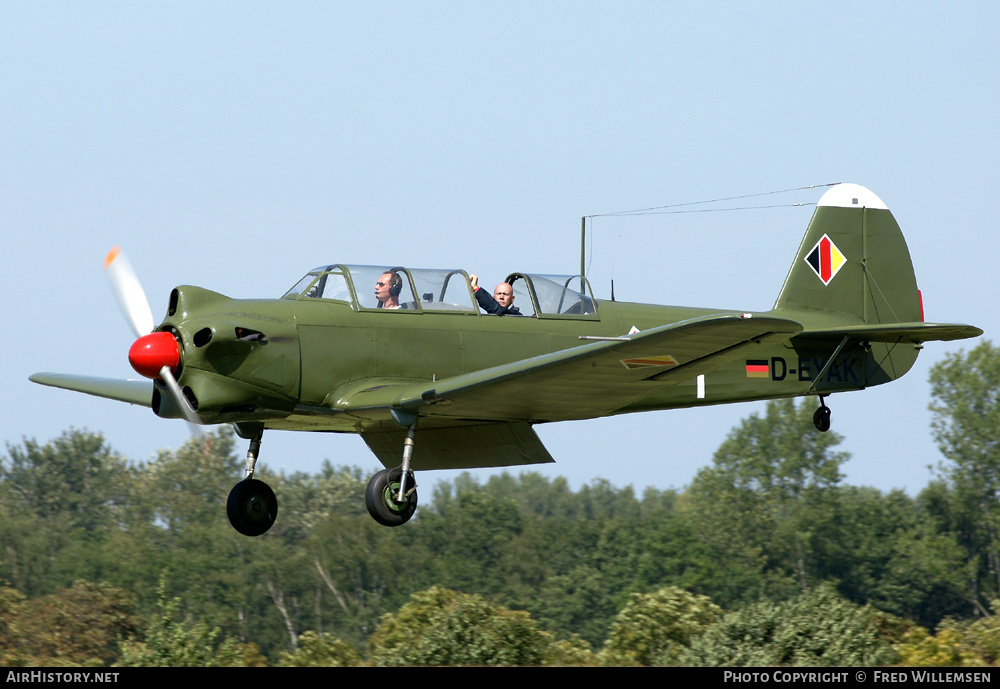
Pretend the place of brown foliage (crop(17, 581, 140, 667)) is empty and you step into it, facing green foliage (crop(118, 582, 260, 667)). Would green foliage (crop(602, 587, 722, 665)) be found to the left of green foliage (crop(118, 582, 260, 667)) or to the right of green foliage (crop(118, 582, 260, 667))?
left

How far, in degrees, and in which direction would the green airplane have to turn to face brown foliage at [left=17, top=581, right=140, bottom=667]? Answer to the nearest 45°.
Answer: approximately 90° to its right

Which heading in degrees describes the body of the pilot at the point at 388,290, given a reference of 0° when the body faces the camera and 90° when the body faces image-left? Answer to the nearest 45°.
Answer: approximately 90°

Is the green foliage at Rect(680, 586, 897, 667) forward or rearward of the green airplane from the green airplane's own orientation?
rearward

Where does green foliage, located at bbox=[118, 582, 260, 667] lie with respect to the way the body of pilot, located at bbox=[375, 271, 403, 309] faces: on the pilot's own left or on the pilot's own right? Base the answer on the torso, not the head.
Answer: on the pilot's own right

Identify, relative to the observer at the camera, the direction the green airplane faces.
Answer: facing the viewer and to the left of the viewer

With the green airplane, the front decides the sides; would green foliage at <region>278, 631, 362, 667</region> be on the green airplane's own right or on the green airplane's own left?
on the green airplane's own right

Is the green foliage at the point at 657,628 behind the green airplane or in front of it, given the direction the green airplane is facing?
behind

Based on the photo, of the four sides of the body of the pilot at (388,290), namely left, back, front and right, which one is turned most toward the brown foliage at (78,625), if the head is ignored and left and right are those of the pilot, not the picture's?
right

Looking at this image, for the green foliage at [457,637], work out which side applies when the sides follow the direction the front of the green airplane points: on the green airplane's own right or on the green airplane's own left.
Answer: on the green airplane's own right

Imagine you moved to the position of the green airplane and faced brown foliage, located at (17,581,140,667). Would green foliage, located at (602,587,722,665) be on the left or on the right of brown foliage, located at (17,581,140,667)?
right

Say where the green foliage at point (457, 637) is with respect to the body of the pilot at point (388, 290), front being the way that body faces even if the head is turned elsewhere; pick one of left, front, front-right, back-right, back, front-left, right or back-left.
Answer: right
